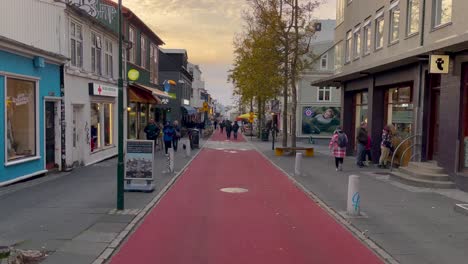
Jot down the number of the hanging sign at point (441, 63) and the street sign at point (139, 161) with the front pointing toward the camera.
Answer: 2

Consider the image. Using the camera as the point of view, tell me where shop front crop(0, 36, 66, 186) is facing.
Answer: facing the viewer and to the right of the viewer

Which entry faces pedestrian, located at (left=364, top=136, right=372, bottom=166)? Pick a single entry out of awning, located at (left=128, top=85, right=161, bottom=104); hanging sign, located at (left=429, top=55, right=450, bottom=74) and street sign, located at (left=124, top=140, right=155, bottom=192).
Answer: the awning

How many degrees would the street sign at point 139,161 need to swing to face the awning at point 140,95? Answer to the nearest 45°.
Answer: approximately 180°

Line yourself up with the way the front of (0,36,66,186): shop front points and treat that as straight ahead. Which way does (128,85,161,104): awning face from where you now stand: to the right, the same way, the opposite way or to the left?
the same way

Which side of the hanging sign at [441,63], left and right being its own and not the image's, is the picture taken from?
front

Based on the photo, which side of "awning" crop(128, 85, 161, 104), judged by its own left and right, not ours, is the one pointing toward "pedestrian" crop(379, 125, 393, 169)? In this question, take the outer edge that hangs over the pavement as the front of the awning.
front

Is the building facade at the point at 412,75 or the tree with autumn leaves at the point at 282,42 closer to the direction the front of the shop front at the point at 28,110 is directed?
the building facade

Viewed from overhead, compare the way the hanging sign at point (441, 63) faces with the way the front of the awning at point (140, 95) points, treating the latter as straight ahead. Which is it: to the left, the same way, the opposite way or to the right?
to the right

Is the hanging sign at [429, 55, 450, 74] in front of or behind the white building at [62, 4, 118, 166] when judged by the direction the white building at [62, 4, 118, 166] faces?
in front

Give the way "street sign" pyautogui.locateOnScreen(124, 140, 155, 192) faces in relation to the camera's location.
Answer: facing the viewer

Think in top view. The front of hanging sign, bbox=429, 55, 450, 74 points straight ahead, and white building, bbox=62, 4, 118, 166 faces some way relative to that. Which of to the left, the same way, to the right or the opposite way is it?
to the left

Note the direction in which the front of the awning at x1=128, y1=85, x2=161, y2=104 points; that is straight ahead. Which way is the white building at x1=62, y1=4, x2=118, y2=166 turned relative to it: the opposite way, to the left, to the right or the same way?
the same way

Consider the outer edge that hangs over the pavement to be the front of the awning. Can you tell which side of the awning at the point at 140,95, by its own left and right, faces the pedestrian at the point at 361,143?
front

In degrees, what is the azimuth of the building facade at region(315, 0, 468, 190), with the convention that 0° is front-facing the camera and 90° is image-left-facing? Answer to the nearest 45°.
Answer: approximately 45°

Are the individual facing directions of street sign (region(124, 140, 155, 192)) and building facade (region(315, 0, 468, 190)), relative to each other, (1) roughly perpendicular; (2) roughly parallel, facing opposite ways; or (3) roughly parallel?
roughly perpendicular

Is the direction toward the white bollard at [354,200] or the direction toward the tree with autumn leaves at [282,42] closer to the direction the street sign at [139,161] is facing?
the white bollard

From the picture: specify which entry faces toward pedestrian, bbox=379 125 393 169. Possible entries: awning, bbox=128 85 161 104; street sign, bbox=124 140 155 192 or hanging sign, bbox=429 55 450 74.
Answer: the awning
